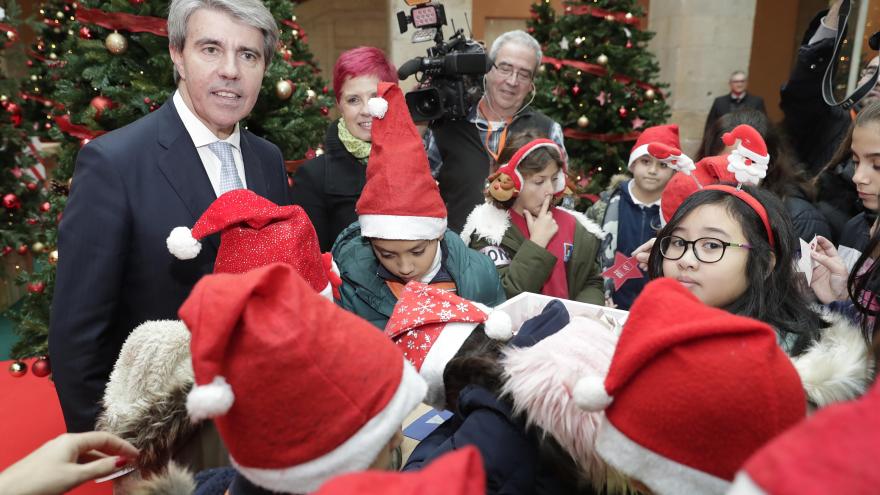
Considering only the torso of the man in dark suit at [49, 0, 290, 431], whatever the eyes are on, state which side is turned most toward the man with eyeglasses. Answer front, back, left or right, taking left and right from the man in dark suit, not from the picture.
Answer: left

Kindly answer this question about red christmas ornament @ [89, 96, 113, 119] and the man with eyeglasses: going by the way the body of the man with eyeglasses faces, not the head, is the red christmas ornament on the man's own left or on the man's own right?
on the man's own right

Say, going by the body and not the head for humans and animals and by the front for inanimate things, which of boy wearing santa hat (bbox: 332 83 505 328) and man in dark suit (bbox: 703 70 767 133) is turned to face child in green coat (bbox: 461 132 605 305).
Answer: the man in dark suit

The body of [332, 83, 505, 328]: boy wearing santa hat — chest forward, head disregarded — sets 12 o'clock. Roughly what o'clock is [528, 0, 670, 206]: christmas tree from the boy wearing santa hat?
The christmas tree is roughly at 7 o'clock from the boy wearing santa hat.

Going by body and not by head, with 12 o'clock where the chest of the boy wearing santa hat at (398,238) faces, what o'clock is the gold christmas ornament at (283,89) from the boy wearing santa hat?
The gold christmas ornament is roughly at 5 o'clock from the boy wearing santa hat.

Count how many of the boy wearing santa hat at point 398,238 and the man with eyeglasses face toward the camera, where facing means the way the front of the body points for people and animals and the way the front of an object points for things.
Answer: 2

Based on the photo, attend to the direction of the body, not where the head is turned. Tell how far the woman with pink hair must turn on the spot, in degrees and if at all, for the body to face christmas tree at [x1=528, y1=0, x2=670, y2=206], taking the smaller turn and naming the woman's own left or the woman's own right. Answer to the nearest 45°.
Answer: approximately 90° to the woman's own left

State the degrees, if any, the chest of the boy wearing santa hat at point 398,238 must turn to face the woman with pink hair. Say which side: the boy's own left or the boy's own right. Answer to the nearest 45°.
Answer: approximately 180°
